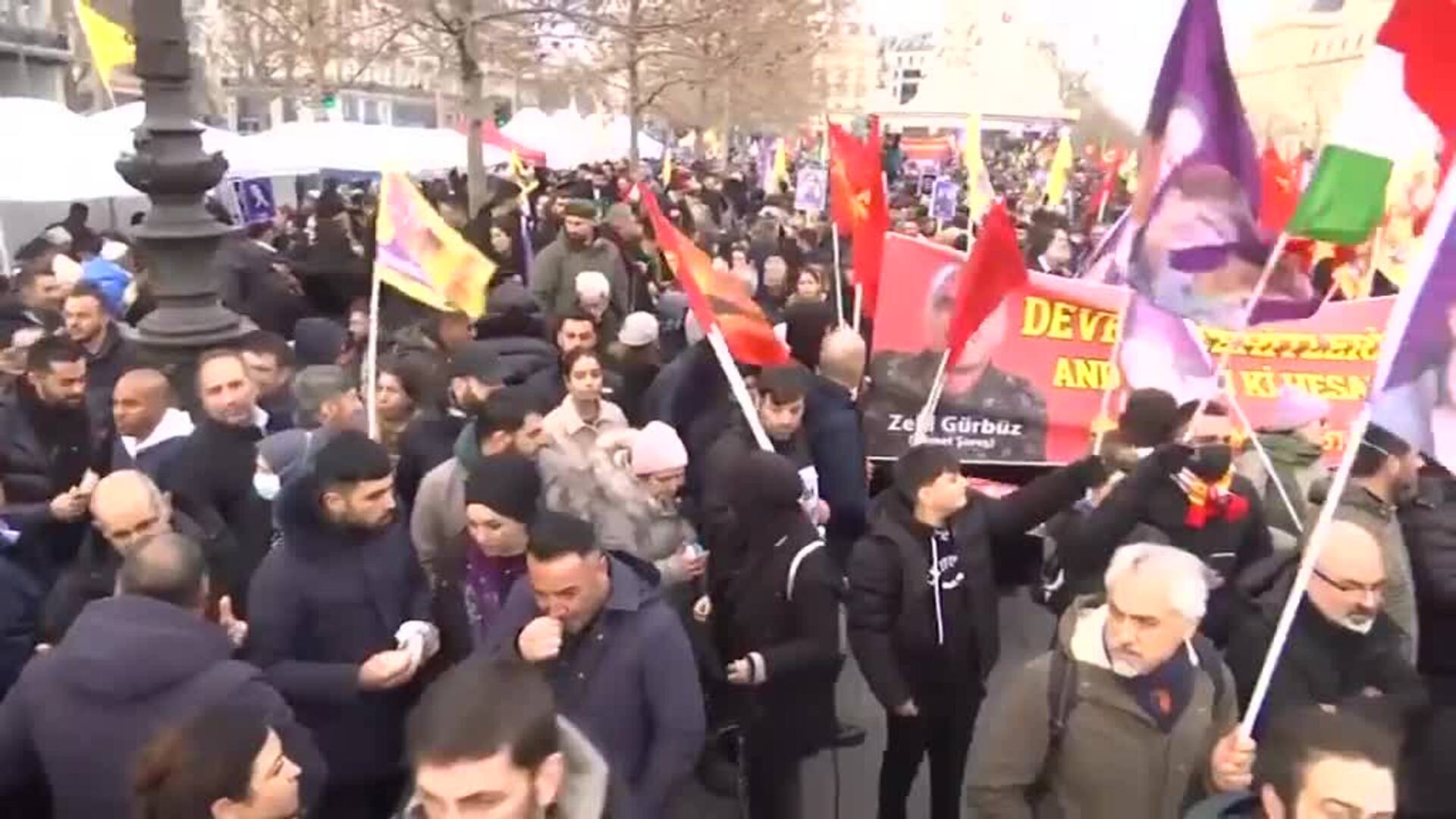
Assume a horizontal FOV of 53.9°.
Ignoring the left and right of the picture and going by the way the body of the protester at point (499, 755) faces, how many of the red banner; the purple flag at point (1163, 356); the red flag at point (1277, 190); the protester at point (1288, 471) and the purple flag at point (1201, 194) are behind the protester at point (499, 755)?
5

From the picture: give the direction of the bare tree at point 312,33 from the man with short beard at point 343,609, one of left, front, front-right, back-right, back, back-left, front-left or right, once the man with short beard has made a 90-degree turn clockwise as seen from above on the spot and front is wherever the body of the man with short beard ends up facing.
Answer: back-right

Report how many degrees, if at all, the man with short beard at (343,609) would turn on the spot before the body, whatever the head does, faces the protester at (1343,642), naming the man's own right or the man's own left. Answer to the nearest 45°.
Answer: approximately 45° to the man's own left

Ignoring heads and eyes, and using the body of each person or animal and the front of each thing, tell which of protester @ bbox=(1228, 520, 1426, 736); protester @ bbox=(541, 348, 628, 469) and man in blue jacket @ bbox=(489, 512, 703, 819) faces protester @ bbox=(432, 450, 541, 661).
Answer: protester @ bbox=(541, 348, 628, 469)

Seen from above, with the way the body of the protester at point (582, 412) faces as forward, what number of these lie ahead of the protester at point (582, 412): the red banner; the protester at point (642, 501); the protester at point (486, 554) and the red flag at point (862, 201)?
2

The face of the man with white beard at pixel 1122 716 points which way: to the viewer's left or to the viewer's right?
to the viewer's left

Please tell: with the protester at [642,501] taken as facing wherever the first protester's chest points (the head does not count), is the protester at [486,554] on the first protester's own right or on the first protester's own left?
on the first protester's own right

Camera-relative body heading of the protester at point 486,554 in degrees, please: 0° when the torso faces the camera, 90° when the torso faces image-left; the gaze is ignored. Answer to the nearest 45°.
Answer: approximately 45°

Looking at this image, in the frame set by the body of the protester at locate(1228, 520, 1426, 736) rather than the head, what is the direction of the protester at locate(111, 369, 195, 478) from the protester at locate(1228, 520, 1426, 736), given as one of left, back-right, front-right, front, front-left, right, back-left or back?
back-right

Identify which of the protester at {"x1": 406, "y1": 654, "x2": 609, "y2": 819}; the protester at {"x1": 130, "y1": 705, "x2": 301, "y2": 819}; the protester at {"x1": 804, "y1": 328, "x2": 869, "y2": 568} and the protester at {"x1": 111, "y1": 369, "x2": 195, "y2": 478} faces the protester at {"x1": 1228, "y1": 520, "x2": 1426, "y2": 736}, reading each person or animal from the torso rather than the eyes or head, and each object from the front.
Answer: the protester at {"x1": 130, "y1": 705, "x2": 301, "y2": 819}

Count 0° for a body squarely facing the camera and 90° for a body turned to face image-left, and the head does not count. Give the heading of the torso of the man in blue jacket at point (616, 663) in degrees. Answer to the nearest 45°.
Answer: approximately 45°

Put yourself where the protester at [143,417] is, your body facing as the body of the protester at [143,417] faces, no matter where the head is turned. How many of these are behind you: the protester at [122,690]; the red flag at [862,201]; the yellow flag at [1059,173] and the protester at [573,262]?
3

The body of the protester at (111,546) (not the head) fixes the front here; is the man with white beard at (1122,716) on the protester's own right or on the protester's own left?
on the protester's own left

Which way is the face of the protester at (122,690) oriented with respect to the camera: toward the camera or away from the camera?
away from the camera
